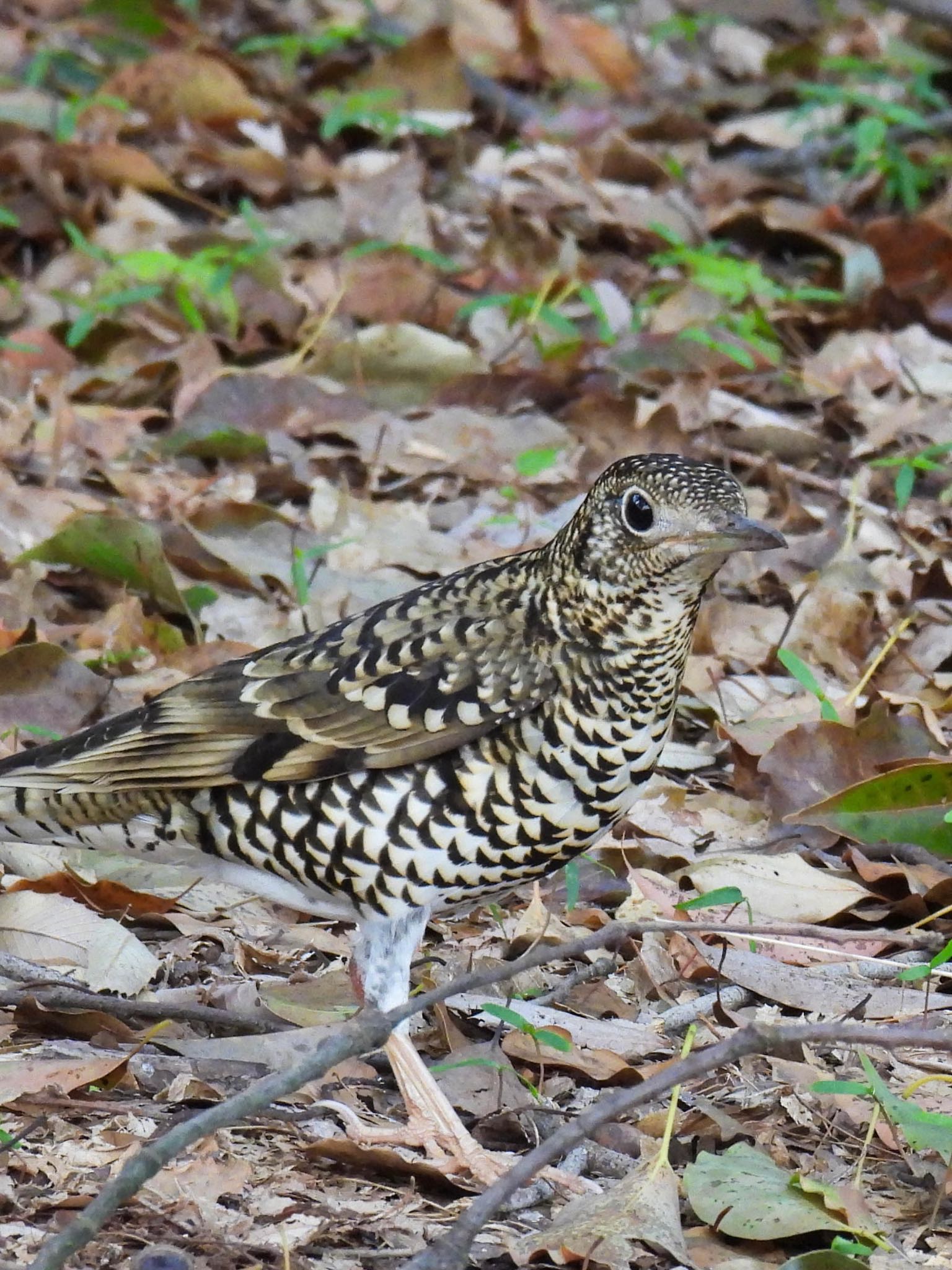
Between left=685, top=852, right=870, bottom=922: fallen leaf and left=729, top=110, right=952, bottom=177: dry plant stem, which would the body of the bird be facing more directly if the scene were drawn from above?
the fallen leaf

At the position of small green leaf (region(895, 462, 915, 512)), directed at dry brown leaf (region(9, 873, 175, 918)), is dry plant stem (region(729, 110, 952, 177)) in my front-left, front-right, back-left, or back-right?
back-right

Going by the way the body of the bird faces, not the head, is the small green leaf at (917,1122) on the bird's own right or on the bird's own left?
on the bird's own right

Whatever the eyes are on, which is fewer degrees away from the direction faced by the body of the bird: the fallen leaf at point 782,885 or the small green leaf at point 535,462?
the fallen leaf

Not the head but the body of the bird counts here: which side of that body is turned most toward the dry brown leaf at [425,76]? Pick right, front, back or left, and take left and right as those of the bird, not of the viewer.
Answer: left

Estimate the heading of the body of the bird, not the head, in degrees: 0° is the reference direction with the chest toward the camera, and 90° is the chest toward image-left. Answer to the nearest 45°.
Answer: approximately 270°
